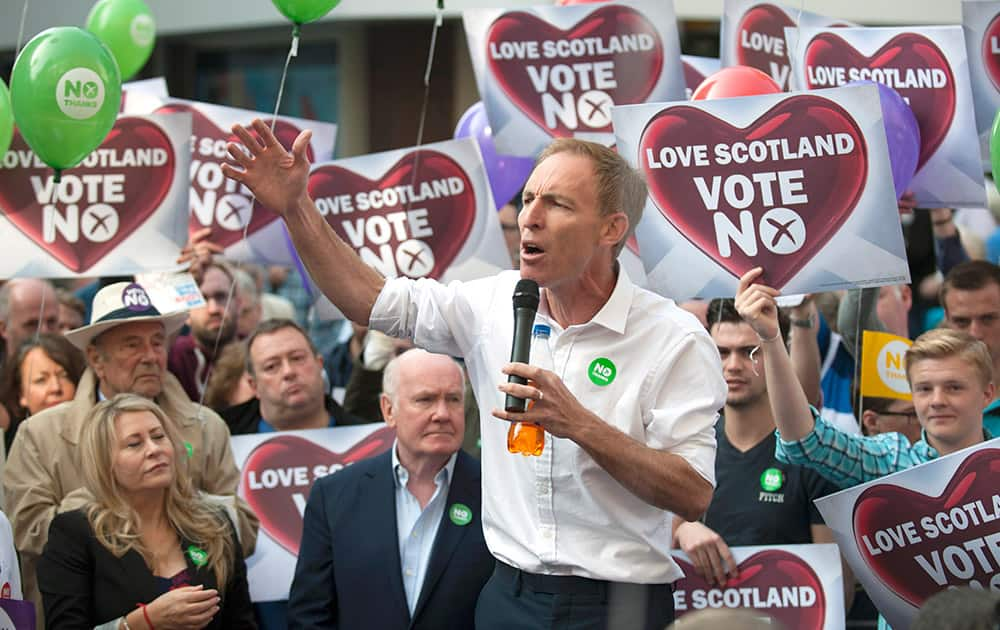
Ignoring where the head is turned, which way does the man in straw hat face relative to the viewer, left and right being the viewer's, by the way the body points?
facing the viewer and to the right of the viewer

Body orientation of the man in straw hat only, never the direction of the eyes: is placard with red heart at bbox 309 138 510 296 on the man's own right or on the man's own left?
on the man's own left

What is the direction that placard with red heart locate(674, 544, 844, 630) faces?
toward the camera

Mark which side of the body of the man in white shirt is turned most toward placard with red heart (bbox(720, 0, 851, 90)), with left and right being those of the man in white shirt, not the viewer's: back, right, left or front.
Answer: back

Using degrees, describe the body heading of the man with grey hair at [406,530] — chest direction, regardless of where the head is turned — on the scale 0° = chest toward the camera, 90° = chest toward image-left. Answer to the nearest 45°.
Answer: approximately 315°

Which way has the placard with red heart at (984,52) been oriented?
toward the camera

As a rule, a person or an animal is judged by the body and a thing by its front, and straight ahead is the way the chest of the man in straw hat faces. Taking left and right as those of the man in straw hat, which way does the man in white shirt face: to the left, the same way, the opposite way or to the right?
to the right

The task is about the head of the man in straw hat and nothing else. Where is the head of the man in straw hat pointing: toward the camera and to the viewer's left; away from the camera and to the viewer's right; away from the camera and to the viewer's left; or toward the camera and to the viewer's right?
toward the camera and to the viewer's right

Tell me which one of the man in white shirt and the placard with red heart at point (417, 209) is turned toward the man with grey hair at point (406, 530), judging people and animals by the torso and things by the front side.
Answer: the placard with red heart

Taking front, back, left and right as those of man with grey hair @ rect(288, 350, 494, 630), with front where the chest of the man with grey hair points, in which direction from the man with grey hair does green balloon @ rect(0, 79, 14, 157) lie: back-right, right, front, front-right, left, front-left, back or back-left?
back

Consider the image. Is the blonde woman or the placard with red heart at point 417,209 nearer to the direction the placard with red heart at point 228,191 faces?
the blonde woman

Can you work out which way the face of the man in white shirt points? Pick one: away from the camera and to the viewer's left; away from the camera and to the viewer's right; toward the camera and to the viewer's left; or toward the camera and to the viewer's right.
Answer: toward the camera and to the viewer's left

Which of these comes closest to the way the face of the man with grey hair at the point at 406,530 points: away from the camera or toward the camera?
toward the camera

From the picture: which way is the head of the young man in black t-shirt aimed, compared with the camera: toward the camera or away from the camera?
toward the camera

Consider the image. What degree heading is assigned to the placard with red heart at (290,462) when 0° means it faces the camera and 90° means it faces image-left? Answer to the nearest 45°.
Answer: approximately 0°
